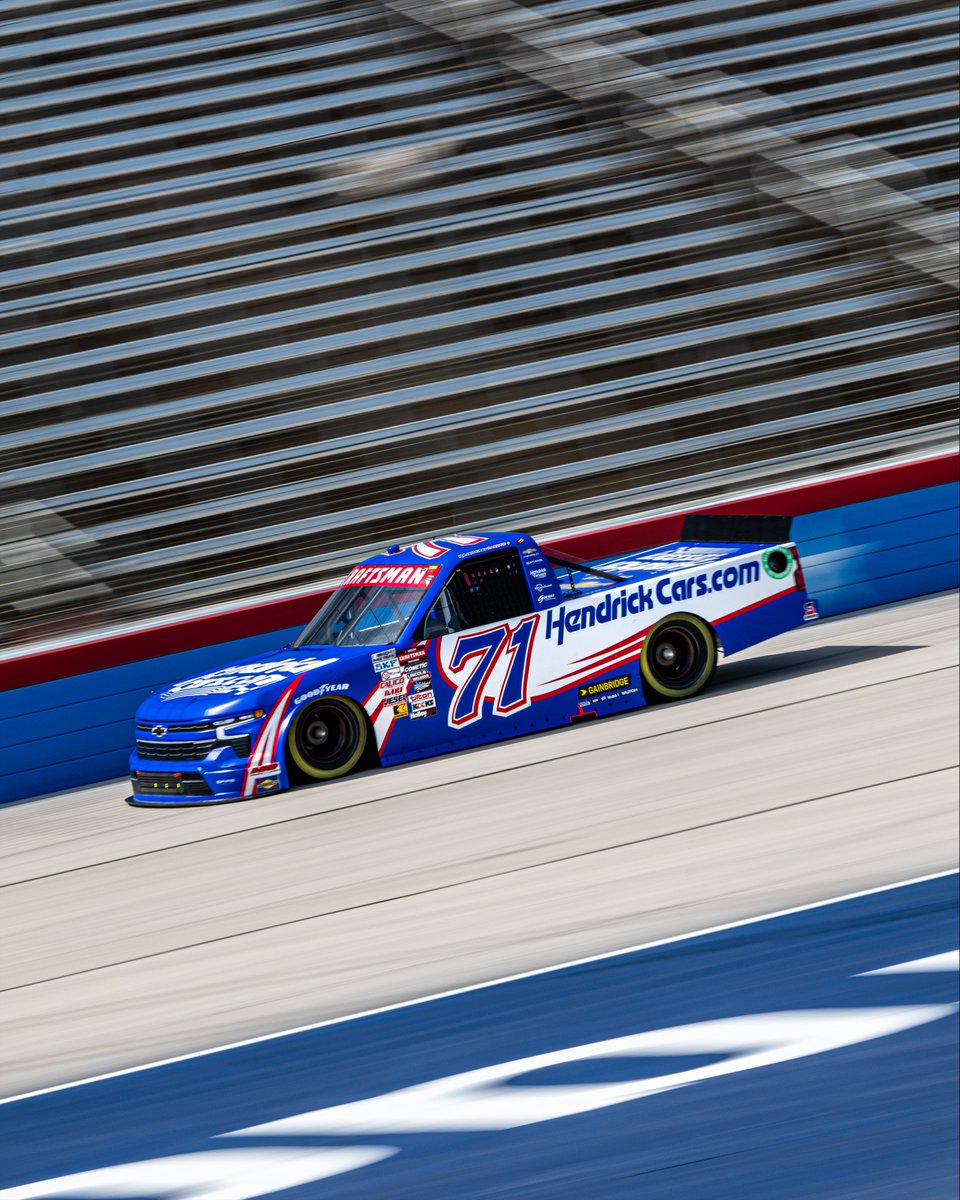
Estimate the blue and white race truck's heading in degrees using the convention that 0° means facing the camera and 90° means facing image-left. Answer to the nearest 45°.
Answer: approximately 45°
